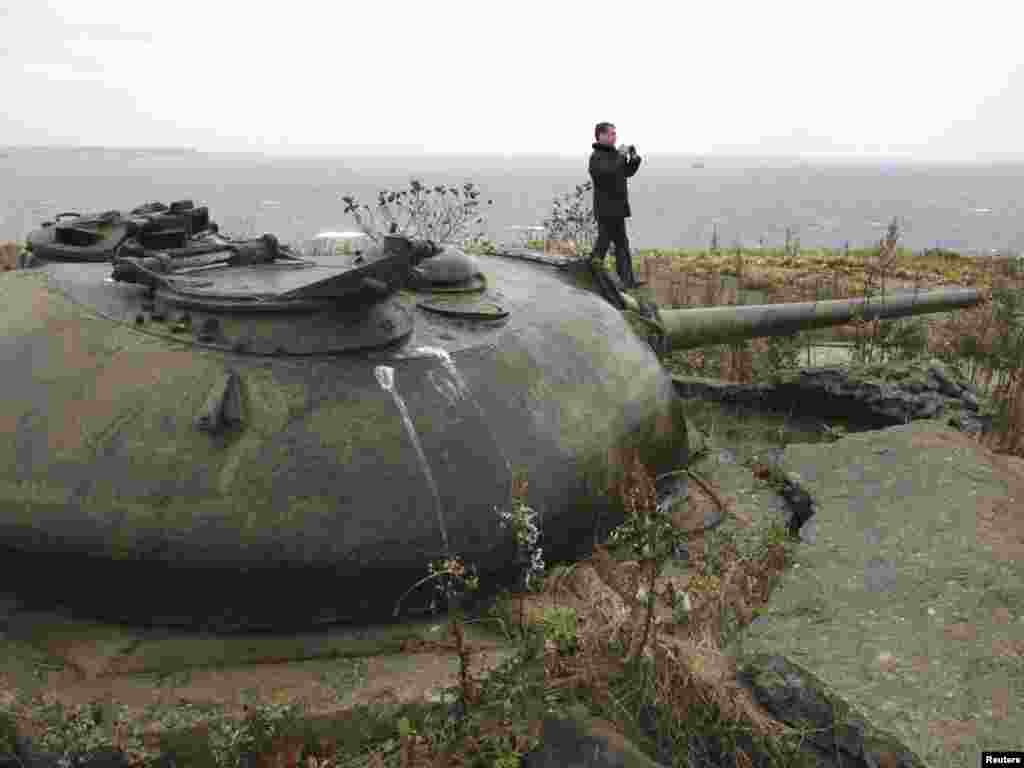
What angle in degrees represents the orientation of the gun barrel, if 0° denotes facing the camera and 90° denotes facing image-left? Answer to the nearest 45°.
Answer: approximately 270°

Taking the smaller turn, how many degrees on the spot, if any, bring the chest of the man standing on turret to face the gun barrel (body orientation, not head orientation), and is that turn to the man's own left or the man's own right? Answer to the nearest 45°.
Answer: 0° — they already face it

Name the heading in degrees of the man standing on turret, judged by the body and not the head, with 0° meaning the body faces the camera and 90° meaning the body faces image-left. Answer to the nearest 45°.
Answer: approximately 270°

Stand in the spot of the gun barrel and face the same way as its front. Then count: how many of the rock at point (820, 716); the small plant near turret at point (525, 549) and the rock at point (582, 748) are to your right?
3

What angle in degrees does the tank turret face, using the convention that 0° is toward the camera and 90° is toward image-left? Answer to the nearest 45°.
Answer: approximately 270°

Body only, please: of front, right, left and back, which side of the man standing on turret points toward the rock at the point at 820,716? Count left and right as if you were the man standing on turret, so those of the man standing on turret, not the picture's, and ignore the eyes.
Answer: right

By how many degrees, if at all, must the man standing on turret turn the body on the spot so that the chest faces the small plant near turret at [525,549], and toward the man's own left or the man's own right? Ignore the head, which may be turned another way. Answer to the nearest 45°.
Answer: approximately 90° to the man's own right

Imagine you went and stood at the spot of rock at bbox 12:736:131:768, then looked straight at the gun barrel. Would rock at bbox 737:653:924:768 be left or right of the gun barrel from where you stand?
right
